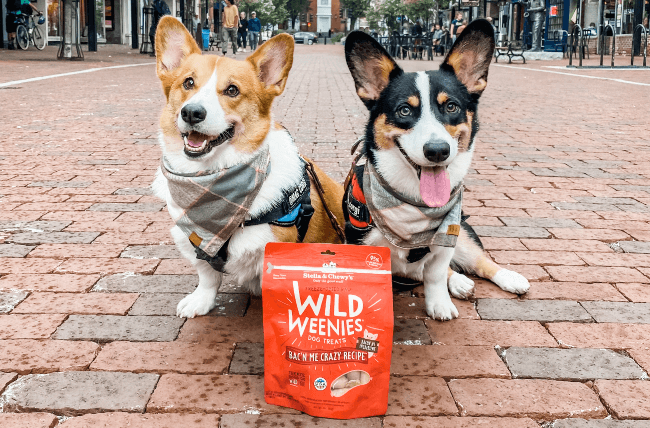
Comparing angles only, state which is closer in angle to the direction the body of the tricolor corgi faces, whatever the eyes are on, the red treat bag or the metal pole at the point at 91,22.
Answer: the red treat bag

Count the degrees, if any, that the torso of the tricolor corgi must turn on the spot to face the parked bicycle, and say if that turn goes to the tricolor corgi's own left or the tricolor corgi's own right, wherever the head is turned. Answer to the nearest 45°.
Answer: approximately 135° to the tricolor corgi's own right

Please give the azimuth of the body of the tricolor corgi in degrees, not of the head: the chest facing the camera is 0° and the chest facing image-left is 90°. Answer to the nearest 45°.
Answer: approximately 0°

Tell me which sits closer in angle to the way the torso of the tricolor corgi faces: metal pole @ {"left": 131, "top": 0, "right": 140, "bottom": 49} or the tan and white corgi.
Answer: the tan and white corgi

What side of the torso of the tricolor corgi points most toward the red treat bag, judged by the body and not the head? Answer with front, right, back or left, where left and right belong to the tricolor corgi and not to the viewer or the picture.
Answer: front

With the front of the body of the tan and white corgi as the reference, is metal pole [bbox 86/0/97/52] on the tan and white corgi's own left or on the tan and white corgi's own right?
on the tan and white corgi's own right

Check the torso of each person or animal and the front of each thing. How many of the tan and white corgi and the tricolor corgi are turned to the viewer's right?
0

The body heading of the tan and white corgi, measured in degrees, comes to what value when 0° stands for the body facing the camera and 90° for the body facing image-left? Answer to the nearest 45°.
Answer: approximately 45°

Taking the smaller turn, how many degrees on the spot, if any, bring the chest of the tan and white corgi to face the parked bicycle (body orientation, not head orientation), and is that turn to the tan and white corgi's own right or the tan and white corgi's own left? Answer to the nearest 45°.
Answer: approximately 135° to the tan and white corgi's own right

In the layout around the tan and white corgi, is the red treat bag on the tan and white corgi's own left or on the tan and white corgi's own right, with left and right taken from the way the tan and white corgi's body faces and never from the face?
on the tan and white corgi's own left
